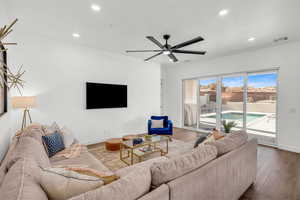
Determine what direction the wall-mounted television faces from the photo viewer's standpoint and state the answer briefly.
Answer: facing the viewer and to the right of the viewer

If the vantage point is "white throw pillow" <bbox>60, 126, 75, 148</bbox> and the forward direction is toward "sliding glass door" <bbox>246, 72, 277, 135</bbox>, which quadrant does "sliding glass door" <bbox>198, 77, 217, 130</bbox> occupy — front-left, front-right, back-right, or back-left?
front-left

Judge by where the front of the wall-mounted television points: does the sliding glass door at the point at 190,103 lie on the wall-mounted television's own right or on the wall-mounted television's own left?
on the wall-mounted television's own left

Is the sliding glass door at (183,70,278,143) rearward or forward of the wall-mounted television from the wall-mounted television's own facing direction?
forward

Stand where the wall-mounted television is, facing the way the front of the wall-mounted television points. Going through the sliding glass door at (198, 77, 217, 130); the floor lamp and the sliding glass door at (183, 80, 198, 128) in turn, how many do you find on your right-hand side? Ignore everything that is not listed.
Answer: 1

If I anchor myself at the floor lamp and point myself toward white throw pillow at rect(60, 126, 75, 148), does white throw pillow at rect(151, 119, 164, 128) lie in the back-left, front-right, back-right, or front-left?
front-left
